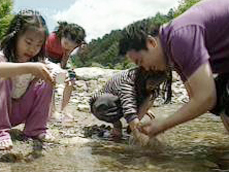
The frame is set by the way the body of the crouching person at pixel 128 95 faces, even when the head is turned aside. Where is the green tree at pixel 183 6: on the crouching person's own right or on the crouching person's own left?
on the crouching person's own left

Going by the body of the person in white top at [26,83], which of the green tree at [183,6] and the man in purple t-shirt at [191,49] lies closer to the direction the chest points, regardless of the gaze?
the man in purple t-shirt

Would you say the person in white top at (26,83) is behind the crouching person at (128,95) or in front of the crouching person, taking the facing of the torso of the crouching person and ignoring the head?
behind

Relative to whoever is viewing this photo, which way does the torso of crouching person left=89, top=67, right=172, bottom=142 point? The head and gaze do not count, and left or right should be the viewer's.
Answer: facing to the right of the viewer

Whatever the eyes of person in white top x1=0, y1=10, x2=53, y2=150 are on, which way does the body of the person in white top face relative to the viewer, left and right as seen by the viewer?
facing the viewer and to the right of the viewer

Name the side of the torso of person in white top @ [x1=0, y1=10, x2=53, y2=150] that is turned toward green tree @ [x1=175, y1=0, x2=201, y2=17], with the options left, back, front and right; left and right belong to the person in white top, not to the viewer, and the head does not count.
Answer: left
